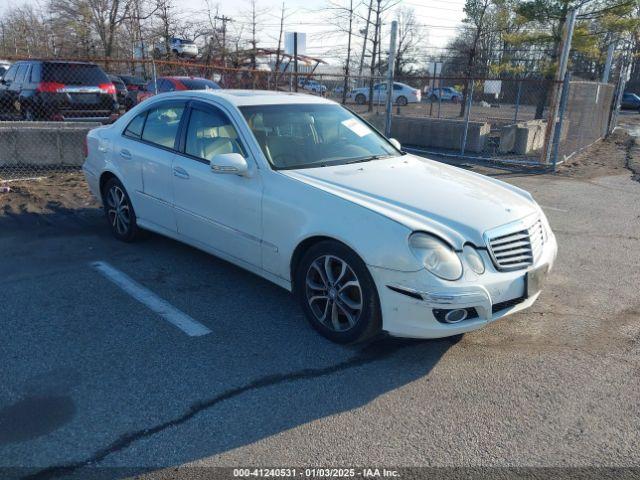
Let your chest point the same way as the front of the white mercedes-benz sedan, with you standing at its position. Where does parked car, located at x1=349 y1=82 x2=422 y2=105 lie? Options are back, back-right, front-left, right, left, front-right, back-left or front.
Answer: back-left

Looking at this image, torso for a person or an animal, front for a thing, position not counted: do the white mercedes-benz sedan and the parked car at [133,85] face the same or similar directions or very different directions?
very different directions

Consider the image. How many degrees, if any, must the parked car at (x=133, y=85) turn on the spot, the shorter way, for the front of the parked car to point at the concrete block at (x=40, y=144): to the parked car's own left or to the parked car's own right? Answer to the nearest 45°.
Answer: approximately 135° to the parked car's own left

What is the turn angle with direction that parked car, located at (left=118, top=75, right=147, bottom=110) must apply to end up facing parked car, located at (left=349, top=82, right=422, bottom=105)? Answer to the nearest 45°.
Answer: approximately 90° to its right

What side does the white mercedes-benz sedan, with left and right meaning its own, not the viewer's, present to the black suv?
back

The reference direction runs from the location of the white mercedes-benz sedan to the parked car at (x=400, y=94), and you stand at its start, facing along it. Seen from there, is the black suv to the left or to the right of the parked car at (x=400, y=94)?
left

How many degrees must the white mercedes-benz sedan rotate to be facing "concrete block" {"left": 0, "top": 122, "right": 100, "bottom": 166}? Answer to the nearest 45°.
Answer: approximately 180°

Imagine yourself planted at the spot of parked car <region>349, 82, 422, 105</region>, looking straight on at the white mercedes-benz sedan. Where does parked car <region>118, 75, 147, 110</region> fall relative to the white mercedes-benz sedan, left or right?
right

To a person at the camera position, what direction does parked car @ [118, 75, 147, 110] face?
facing away from the viewer and to the left of the viewer

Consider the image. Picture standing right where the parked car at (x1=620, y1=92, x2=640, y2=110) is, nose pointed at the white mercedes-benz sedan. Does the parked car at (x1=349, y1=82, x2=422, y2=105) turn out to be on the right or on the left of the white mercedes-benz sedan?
right

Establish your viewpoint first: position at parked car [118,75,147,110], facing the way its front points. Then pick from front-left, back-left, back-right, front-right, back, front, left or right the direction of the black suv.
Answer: back-left
